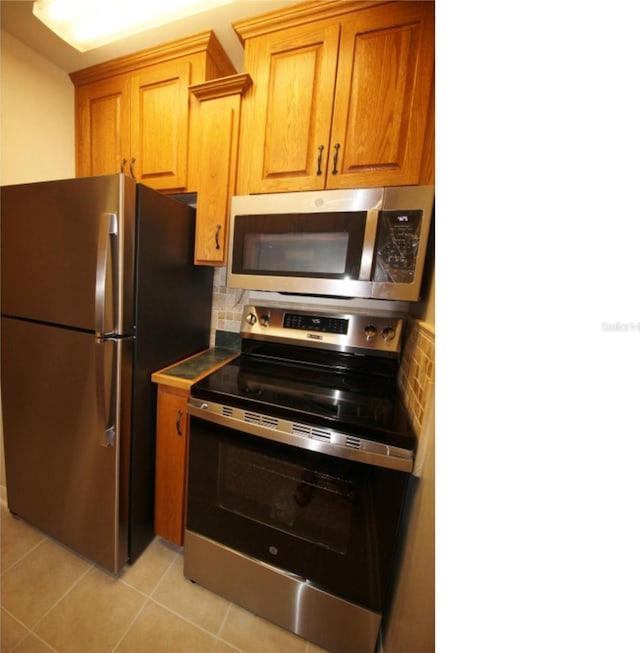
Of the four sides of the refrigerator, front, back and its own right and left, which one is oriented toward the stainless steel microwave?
left

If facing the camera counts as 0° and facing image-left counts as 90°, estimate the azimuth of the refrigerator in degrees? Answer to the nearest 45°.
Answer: approximately 45°

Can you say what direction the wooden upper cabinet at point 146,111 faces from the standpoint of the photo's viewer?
facing the viewer and to the left of the viewer

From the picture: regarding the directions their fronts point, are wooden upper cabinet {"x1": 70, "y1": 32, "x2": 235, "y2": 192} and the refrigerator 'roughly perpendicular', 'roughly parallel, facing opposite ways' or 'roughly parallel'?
roughly parallel

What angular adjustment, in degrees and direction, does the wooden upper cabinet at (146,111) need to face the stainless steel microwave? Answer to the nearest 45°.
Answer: approximately 90° to its left

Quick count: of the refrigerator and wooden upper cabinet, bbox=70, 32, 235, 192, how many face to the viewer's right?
0

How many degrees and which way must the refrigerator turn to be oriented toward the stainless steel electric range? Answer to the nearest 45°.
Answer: approximately 90° to its left
